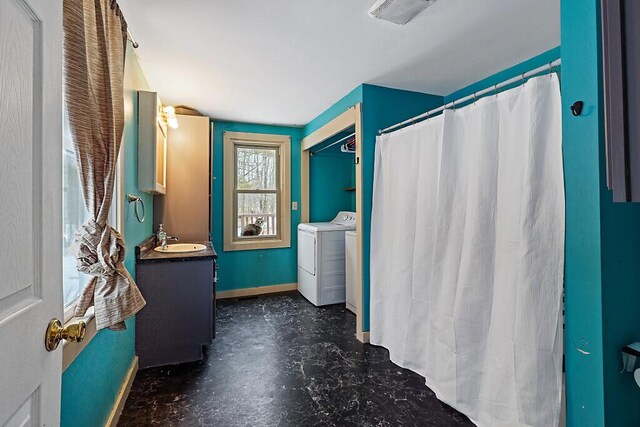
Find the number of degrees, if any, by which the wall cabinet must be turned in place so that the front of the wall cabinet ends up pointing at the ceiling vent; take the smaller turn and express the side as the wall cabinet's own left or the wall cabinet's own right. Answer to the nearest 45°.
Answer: approximately 45° to the wall cabinet's own right

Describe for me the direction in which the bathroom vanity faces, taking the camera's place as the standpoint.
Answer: facing to the right of the viewer

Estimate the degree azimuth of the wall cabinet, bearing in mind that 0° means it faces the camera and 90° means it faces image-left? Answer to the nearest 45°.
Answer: approximately 270°

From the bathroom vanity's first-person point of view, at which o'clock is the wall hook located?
The wall hook is roughly at 2 o'clock from the bathroom vanity.

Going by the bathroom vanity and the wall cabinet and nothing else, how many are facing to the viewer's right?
2

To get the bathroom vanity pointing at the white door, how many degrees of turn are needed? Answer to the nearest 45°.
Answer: approximately 90° to its right

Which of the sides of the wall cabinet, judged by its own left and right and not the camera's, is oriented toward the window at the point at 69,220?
right

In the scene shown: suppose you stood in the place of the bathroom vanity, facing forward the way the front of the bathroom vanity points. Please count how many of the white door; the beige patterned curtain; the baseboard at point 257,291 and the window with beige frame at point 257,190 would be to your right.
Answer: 2

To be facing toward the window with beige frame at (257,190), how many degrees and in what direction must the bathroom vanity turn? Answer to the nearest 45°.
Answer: approximately 45° to its left

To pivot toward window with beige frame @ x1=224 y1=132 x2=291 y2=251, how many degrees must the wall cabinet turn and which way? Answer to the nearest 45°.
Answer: approximately 45° to its left

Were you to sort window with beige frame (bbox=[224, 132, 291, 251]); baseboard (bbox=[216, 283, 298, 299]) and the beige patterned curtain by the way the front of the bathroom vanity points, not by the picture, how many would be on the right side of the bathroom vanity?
1
